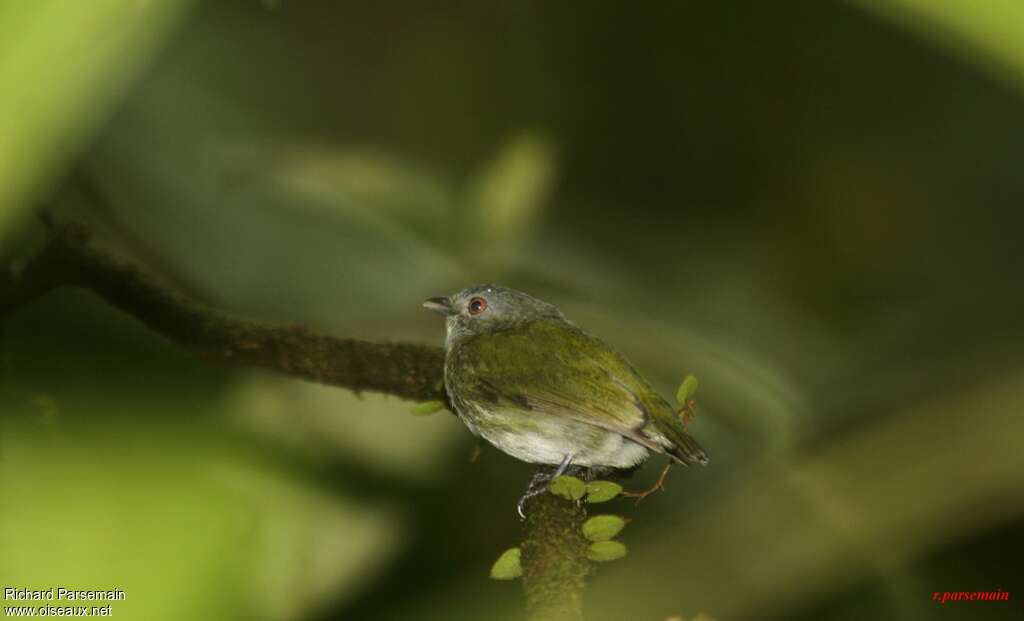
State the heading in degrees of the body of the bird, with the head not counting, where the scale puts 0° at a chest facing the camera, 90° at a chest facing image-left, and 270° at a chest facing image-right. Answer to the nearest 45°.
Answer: approximately 90°
